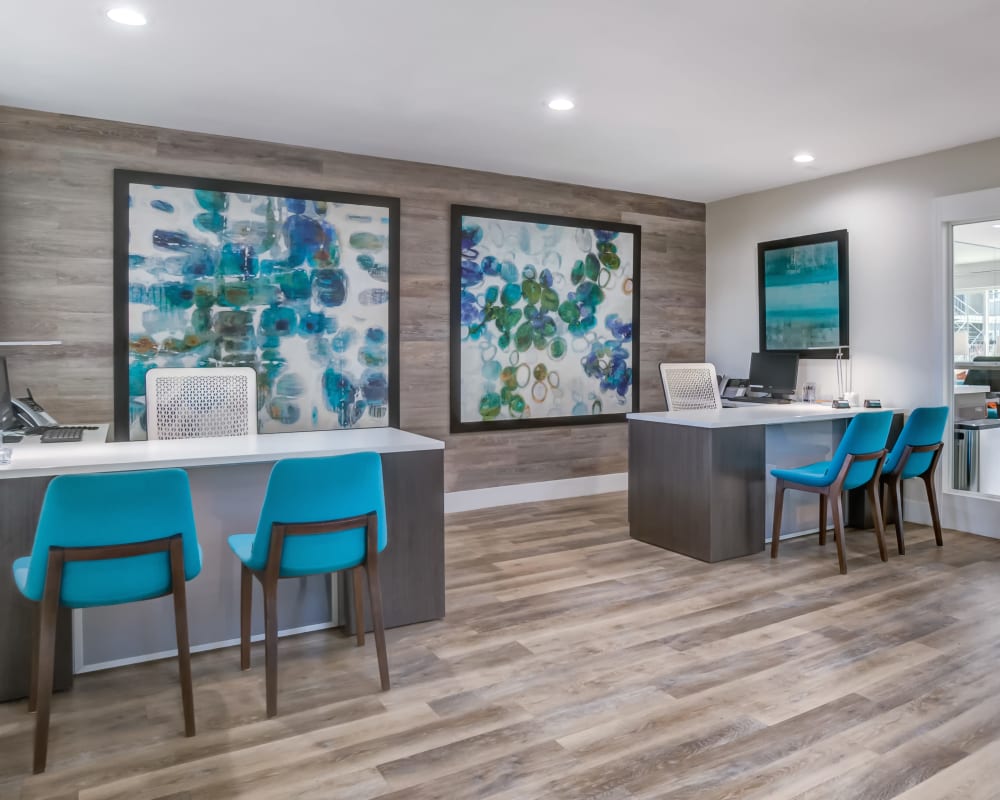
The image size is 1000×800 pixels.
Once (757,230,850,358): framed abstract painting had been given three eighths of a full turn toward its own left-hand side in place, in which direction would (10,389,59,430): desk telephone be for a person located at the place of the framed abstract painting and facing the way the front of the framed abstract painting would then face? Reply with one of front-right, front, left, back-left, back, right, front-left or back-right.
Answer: back-right

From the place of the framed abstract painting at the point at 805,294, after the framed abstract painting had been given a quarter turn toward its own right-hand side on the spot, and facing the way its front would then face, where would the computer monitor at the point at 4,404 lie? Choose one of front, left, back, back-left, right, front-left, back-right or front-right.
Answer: left

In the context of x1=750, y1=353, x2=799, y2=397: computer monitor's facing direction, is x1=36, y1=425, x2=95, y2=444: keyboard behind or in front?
in front

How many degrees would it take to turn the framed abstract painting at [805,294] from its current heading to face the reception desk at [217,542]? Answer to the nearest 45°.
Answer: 0° — it already faces it
